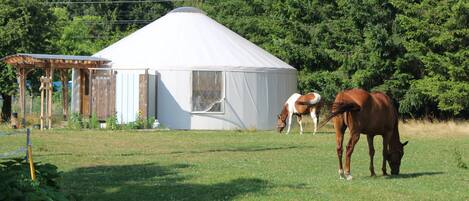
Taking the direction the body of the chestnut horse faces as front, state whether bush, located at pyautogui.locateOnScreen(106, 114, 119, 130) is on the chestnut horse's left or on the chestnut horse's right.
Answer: on the chestnut horse's left

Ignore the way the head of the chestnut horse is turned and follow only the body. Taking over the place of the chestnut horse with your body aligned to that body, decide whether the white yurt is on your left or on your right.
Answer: on your left

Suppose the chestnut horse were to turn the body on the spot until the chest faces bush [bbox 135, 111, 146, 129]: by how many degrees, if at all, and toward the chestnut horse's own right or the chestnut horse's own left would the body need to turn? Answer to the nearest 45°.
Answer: approximately 90° to the chestnut horse's own left

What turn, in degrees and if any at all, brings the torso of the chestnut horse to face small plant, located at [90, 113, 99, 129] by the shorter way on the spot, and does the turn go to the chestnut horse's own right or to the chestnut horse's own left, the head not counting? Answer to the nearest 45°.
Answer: approximately 90° to the chestnut horse's own left

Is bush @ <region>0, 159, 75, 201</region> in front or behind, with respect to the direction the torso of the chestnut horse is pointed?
behind

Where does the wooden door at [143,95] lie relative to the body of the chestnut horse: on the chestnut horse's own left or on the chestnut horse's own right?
on the chestnut horse's own left

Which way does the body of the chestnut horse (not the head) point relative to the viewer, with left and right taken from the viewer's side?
facing away from the viewer and to the right of the viewer
